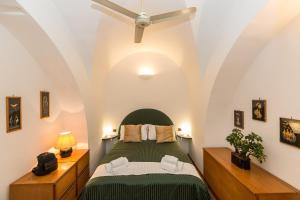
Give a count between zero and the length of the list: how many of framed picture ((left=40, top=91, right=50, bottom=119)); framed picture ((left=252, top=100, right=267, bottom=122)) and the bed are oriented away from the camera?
0

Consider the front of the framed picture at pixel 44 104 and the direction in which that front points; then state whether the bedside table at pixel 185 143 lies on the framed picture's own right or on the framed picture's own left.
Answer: on the framed picture's own left

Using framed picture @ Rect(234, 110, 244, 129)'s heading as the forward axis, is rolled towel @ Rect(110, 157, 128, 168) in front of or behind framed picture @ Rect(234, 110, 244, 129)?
in front

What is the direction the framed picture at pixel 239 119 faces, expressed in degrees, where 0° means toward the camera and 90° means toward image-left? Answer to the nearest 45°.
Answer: approximately 45°

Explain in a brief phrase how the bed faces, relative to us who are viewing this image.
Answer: facing the viewer

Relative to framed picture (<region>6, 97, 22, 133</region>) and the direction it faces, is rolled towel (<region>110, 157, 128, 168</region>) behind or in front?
in front

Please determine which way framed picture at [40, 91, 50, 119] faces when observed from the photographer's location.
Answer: facing the viewer and to the right of the viewer

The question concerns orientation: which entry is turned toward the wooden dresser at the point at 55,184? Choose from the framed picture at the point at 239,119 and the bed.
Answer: the framed picture

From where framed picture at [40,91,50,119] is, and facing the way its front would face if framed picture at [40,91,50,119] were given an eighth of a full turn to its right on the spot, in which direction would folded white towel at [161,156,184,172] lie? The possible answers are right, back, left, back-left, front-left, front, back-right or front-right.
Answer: front-left

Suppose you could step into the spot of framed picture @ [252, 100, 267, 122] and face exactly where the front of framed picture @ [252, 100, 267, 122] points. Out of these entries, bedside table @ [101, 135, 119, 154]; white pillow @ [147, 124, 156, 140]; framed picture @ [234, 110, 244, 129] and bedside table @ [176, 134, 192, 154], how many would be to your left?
0

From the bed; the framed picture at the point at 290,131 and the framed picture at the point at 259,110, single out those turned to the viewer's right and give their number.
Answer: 0

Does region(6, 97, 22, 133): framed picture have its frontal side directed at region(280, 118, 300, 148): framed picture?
yes

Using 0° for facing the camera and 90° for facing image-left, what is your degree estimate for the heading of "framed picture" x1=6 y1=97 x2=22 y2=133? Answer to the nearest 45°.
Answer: approximately 315°

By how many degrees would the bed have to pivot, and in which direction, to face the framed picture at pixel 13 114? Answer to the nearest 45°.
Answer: approximately 90° to its right

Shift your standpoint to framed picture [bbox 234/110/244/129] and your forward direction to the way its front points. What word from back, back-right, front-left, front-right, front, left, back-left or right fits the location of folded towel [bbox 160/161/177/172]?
front

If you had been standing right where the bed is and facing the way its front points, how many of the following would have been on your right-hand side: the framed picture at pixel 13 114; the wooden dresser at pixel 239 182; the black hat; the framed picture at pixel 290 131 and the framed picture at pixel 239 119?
2

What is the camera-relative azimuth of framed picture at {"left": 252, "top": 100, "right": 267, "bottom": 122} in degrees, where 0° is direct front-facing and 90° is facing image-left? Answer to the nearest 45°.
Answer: approximately 45°

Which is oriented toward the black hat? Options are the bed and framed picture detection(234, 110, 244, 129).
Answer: the framed picture

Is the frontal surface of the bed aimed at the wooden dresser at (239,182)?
no

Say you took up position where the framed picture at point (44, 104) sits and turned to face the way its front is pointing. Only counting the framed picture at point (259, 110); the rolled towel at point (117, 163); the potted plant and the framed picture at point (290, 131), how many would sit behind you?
0

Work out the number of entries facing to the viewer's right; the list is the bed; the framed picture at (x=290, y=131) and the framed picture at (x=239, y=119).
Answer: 0

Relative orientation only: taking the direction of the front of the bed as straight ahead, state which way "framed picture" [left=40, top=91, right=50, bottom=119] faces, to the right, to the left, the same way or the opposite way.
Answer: to the left

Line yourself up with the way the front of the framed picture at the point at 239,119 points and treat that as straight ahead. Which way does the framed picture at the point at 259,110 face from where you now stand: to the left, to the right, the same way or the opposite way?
the same way
